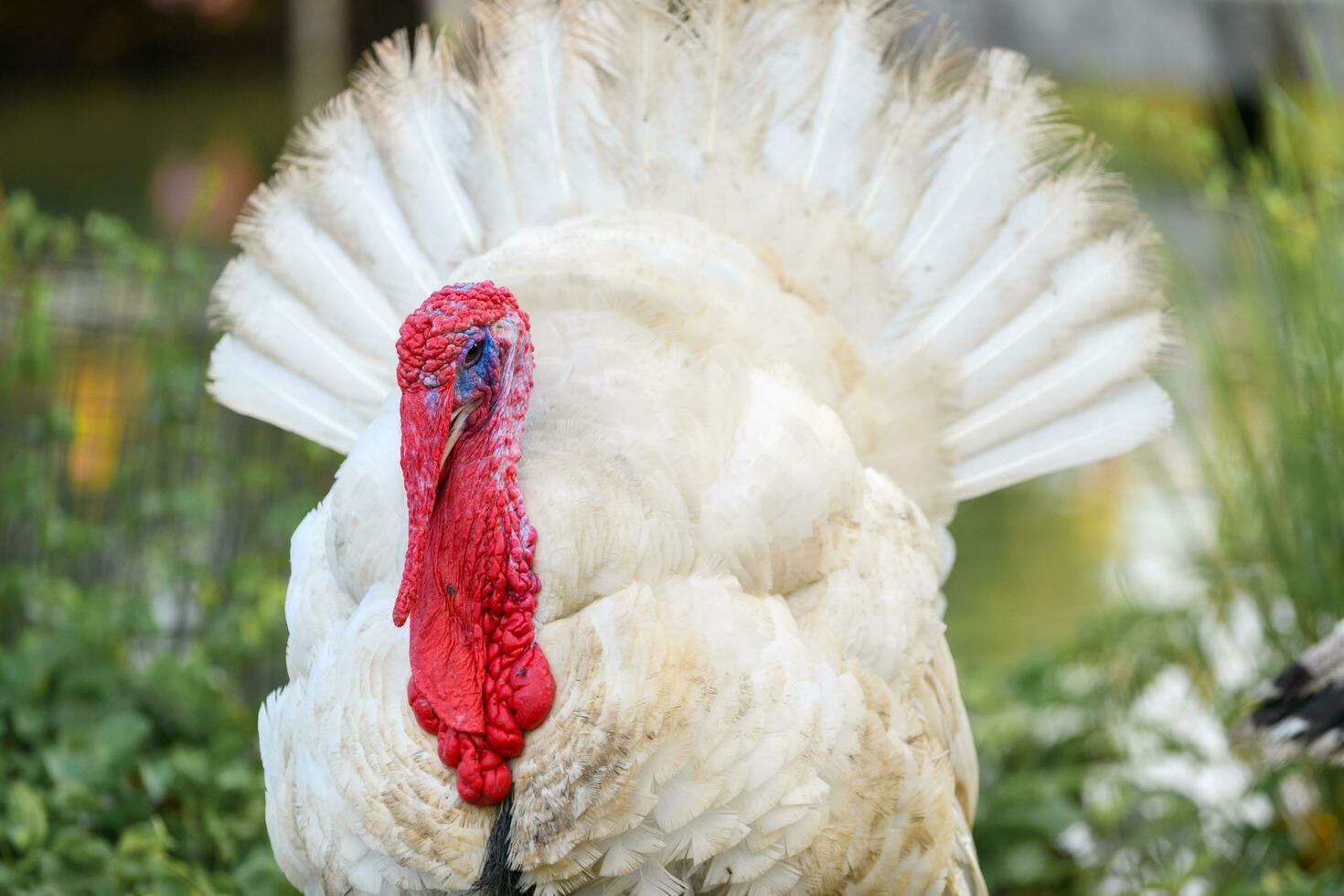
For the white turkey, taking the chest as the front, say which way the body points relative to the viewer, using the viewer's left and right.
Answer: facing the viewer and to the left of the viewer
